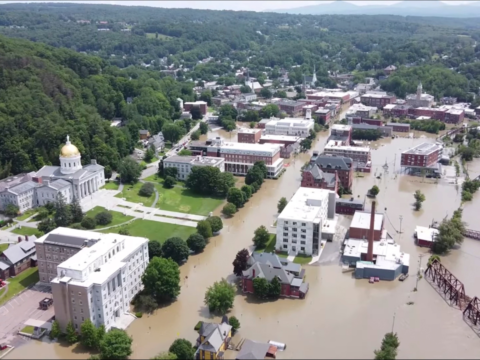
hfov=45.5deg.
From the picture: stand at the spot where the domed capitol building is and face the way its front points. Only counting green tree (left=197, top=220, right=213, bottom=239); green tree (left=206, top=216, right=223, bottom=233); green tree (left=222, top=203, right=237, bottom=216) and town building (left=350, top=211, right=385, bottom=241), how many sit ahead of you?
4

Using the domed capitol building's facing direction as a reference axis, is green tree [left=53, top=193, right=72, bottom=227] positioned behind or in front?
in front

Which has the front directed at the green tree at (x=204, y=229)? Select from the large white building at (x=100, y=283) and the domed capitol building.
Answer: the domed capitol building

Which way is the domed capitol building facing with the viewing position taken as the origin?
facing the viewer and to the right of the viewer

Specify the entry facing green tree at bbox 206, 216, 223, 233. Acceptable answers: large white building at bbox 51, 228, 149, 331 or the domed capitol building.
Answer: the domed capitol building

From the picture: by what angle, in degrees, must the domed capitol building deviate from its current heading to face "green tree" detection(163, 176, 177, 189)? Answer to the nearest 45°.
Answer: approximately 45° to its left

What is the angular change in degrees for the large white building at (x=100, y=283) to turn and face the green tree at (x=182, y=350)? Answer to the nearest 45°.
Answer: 0° — it already faces it

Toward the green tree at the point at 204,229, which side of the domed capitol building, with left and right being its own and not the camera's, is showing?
front

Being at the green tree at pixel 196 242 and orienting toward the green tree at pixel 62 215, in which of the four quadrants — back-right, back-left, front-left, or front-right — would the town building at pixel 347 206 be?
back-right

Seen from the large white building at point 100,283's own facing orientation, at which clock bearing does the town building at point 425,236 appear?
The town building is roughly at 10 o'clock from the large white building.

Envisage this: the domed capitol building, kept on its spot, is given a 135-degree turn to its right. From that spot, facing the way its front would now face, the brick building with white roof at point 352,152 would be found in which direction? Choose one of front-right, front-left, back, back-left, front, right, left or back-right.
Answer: back

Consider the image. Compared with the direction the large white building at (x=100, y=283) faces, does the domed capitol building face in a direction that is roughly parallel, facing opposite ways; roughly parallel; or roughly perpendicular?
roughly parallel

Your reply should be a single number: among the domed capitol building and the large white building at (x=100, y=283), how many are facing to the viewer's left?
0

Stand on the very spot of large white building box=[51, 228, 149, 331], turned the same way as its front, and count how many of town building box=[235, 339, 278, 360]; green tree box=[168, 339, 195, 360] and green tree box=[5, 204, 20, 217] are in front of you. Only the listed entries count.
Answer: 2

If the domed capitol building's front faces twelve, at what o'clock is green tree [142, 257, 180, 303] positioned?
The green tree is roughly at 1 o'clock from the domed capitol building.

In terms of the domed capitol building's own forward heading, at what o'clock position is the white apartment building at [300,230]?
The white apartment building is roughly at 12 o'clock from the domed capitol building.
